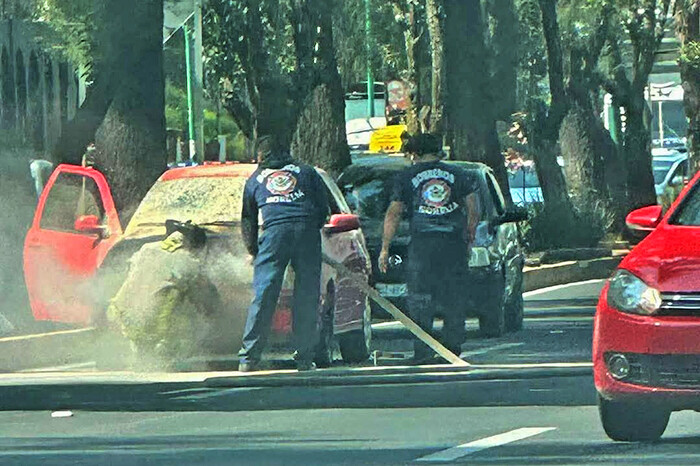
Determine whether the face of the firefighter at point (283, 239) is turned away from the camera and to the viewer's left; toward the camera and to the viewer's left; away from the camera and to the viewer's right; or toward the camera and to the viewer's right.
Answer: away from the camera and to the viewer's left

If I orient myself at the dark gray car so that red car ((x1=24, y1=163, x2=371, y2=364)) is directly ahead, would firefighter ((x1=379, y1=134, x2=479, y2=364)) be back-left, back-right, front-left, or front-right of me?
front-left

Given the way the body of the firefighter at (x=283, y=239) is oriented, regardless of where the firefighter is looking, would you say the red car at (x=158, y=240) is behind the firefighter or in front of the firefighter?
in front

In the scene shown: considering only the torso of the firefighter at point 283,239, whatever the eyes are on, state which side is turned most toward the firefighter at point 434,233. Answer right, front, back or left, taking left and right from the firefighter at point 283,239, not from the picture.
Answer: right

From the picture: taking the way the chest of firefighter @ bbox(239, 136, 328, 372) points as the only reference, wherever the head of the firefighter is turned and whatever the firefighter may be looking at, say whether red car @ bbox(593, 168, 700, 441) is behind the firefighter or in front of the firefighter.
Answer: behind

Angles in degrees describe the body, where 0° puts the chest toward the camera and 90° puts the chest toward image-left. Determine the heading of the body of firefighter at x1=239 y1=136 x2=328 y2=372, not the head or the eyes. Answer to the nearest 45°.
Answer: approximately 180°

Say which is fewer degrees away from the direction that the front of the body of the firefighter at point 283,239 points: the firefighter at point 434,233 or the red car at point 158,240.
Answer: the red car

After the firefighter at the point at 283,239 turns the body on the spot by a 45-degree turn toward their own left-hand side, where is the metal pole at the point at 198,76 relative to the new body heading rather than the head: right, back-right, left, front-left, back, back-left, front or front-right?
front-right

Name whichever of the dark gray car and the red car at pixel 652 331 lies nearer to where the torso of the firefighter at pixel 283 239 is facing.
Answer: the dark gray car
